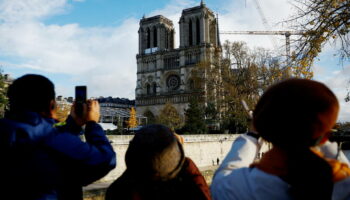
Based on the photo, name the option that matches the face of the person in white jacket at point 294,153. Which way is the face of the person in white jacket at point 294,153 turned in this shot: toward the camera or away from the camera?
away from the camera

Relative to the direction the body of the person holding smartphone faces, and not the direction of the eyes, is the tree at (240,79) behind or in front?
in front

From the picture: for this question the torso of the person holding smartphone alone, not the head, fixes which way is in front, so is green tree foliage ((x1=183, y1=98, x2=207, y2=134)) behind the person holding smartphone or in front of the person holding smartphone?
in front

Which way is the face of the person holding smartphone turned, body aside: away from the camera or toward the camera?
away from the camera

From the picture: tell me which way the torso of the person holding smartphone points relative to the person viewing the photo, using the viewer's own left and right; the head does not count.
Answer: facing away from the viewer and to the right of the viewer
